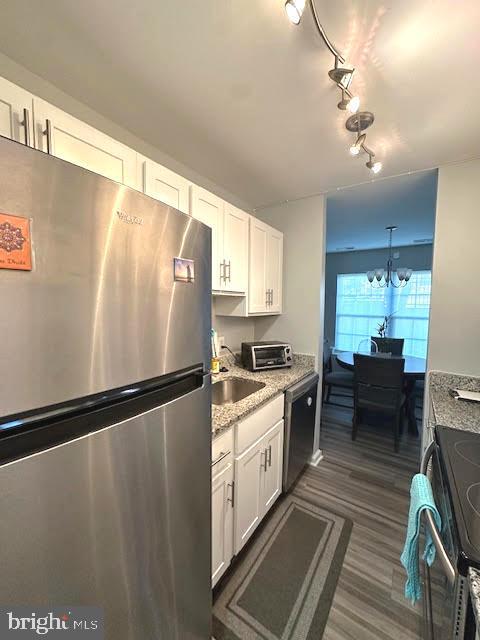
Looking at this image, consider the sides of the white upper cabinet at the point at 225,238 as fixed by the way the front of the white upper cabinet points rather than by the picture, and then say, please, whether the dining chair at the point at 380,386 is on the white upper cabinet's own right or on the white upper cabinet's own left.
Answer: on the white upper cabinet's own left

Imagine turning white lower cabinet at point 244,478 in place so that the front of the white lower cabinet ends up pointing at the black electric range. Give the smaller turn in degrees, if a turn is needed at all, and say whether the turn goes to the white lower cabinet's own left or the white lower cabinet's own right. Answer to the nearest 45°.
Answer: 0° — it already faces it

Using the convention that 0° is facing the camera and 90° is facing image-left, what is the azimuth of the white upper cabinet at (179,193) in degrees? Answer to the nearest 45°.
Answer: approximately 315°

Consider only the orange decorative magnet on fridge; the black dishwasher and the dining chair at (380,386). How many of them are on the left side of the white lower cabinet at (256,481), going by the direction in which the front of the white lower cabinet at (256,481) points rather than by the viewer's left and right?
2

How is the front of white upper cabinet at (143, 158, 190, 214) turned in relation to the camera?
facing the viewer and to the right of the viewer

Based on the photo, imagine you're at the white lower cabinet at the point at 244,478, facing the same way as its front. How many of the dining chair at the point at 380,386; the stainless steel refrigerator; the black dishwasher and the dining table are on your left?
3

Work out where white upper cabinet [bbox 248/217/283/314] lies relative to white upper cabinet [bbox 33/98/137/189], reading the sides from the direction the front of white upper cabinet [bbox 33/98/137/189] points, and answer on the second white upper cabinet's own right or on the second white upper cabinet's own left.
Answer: on the second white upper cabinet's own left
